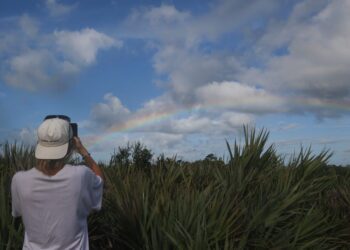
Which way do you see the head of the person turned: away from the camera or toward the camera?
away from the camera

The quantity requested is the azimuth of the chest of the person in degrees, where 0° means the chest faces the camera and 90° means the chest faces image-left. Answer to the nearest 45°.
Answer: approximately 180°

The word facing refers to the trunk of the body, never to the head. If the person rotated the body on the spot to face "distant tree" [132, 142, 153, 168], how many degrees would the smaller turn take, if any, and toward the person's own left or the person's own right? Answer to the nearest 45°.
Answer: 0° — they already face it
